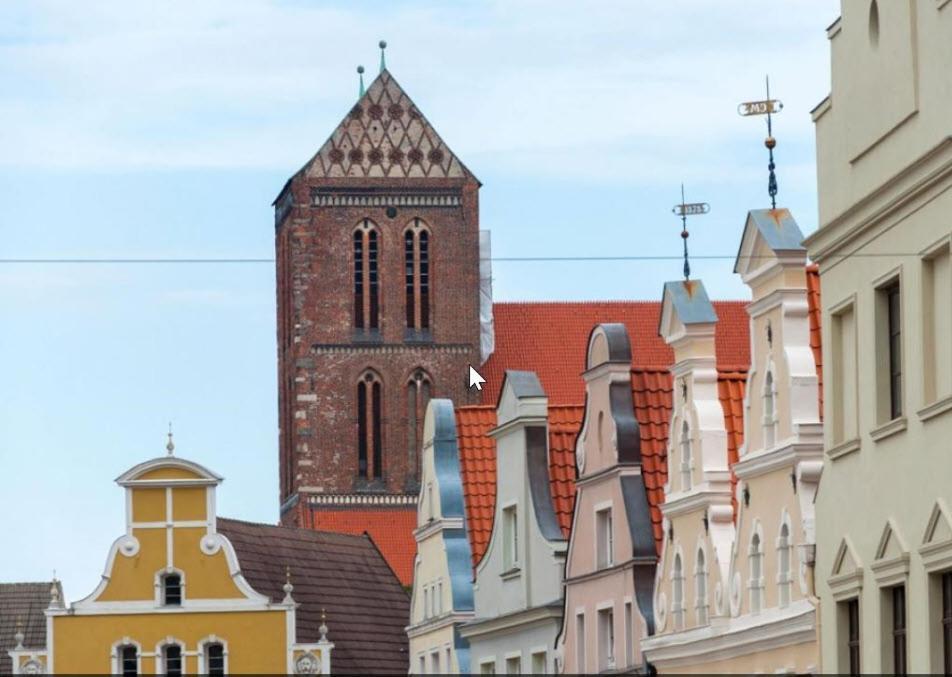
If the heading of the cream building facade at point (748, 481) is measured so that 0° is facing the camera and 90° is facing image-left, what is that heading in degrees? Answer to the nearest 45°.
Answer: approximately 45°

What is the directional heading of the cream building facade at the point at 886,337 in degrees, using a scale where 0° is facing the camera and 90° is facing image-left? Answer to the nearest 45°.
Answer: approximately 45°

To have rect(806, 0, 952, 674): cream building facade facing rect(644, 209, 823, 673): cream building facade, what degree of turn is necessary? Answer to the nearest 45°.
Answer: approximately 135° to its right

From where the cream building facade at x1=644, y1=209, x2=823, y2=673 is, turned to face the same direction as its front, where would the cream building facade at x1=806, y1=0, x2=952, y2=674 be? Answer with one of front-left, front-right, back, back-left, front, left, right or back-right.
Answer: front-left
